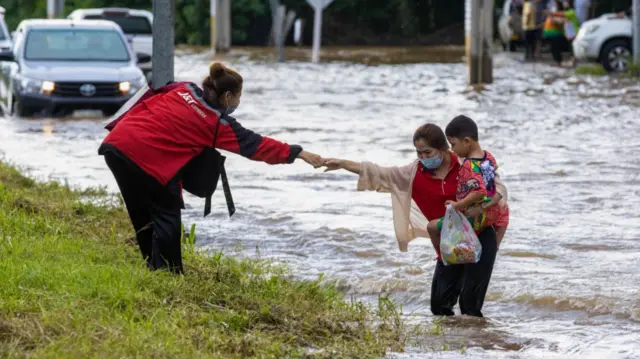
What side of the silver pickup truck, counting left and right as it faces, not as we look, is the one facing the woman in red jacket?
front

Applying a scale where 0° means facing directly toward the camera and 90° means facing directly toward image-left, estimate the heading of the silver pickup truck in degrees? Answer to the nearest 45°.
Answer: approximately 0°

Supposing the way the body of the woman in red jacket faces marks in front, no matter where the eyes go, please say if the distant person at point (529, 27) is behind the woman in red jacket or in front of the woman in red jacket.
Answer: in front

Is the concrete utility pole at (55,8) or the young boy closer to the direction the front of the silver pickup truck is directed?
the young boy

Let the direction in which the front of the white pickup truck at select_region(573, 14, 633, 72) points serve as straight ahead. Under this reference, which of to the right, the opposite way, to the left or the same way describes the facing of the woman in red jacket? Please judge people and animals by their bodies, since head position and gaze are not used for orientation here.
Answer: the opposite way

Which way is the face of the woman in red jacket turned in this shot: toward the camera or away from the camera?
away from the camera

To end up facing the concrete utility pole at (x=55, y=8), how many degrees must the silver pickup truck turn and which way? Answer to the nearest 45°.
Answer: approximately 180°

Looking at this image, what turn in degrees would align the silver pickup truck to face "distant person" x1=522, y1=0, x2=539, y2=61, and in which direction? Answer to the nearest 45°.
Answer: approximately 135° to its left

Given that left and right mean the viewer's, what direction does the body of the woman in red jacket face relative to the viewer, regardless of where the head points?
facing away from the viewer and to the right of the viewer

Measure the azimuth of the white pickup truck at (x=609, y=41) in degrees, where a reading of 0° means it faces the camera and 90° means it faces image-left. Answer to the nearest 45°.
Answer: approximately 45°

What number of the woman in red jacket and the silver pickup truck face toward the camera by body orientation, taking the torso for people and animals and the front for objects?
1

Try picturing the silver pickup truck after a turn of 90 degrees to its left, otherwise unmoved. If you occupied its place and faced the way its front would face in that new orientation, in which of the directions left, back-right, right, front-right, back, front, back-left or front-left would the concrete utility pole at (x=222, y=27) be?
left
